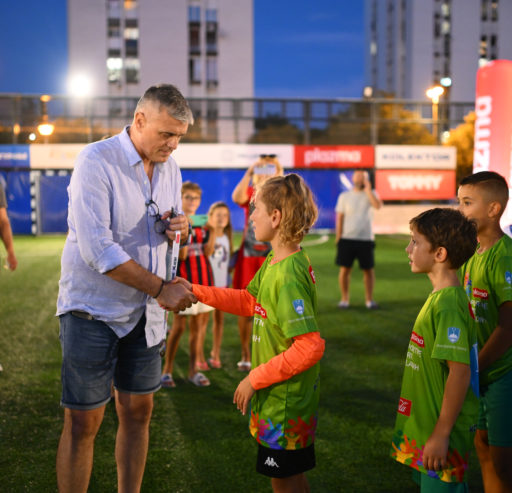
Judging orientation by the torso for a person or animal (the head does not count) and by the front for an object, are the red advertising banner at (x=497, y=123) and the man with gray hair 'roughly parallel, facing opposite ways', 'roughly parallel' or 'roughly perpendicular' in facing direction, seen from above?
roughly perpendicular

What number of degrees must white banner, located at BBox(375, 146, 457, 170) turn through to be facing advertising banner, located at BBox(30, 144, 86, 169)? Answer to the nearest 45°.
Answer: approximately 90° to its right

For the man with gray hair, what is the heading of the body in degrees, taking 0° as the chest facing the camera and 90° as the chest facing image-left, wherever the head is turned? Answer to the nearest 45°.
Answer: approximately 315°

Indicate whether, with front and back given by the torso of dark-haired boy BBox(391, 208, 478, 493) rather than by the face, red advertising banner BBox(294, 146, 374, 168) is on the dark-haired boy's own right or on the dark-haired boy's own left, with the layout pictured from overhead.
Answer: on the dark-haired boy's own right

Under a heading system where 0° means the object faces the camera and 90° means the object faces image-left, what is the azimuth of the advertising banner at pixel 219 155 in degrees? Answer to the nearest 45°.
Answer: approximately 0°

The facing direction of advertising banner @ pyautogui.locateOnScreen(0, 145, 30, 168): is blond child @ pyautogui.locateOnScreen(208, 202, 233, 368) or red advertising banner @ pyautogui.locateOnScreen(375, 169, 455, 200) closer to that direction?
the blond child

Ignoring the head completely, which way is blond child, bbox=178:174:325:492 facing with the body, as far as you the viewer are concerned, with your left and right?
facing to the left of the viewer

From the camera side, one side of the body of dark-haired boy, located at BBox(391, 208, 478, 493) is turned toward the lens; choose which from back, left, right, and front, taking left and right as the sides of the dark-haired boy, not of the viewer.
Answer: left

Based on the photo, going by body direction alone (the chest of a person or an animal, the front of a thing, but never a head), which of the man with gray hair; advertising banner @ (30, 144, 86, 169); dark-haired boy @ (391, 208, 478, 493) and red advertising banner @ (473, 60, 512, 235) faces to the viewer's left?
the dark-haired boy

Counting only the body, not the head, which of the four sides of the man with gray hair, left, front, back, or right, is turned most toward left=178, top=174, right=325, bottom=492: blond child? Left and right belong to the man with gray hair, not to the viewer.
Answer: front
